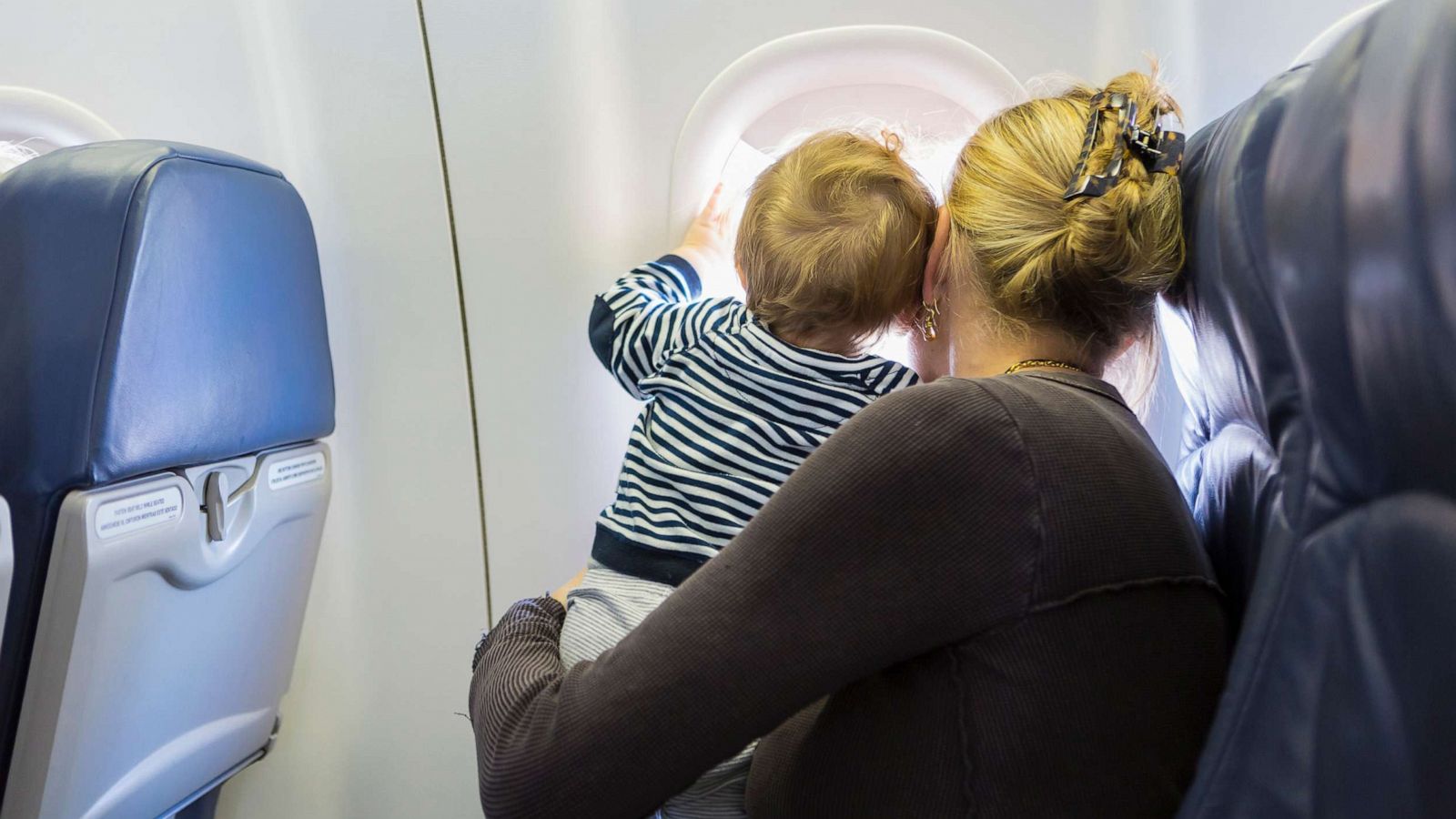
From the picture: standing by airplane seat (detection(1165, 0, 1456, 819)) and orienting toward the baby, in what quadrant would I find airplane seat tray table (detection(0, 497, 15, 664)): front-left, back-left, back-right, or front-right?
front-left

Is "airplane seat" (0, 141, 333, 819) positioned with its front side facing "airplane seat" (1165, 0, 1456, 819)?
no

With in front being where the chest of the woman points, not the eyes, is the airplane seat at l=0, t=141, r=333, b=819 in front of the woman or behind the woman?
in front

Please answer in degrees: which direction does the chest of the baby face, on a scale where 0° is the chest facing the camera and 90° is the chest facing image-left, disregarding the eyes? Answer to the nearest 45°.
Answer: approximately 180°

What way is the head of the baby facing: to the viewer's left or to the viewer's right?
to the viewer's left

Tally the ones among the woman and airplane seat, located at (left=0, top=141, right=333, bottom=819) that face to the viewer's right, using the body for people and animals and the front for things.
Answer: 0

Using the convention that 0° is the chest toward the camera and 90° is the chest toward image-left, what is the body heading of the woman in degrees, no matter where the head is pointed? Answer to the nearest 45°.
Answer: approximately 135°

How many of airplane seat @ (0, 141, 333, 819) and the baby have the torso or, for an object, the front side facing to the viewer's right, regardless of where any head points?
0

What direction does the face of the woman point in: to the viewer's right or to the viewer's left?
to the viewer's left

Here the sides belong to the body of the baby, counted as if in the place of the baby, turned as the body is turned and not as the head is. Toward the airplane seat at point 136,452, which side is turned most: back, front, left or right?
left

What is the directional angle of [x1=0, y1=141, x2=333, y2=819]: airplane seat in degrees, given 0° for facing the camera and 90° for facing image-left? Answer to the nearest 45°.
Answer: approximately 135°

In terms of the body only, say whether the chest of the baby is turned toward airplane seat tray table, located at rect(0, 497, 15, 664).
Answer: no
